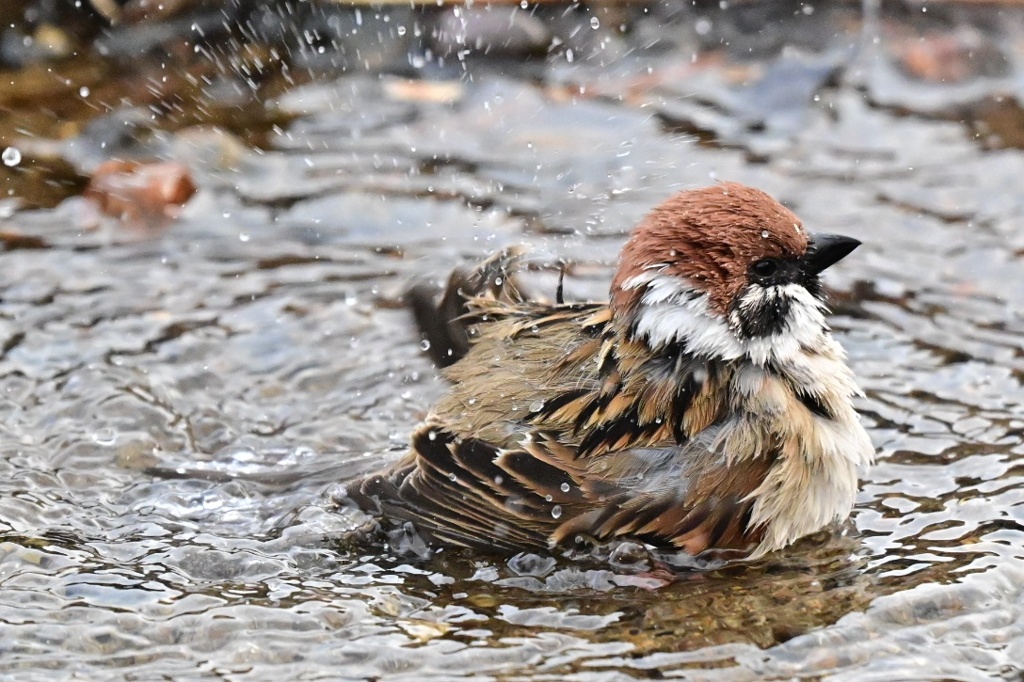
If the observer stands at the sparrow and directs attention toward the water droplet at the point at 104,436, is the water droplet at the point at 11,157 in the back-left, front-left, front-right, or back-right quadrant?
front-right

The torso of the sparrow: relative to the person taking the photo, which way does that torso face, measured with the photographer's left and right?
facing to the right of the viewer

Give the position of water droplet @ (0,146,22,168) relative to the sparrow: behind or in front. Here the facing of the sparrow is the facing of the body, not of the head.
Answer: behind

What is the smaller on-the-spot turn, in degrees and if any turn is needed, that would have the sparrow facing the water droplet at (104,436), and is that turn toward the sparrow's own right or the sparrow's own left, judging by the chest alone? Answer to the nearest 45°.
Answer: approximately 180°

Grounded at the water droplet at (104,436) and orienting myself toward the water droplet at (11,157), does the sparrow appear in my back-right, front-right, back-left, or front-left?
back-right

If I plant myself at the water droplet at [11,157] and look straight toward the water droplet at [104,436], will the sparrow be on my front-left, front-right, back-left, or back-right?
front-left
